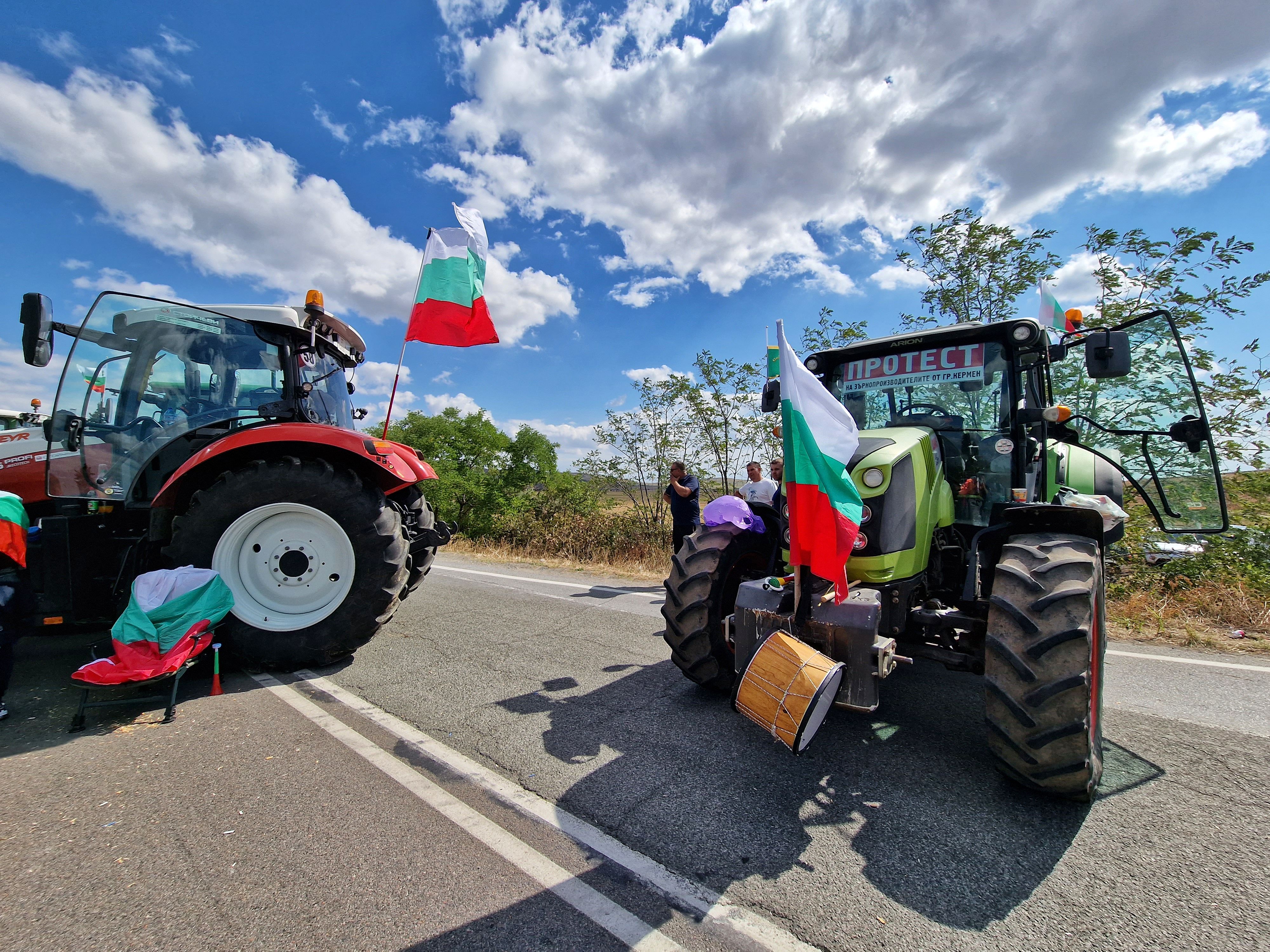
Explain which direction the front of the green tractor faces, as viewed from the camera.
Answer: facing the viewer and to the left of the viewer

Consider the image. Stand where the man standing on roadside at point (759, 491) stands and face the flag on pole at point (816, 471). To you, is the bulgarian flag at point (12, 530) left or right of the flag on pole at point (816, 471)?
right

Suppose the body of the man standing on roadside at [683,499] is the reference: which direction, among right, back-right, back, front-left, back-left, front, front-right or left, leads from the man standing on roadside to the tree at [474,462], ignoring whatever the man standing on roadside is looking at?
right

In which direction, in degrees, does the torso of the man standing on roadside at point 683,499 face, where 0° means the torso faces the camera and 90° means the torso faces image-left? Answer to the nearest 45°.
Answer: approximately 45°

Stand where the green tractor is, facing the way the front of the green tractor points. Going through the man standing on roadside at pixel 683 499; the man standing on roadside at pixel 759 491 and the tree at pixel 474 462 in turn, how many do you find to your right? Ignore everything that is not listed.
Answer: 3

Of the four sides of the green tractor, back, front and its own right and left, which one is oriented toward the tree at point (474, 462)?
right

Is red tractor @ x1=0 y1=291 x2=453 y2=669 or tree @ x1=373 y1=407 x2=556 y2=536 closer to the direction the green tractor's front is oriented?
the red tractor

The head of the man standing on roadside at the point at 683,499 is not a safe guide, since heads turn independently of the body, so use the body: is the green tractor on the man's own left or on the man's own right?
on the man's own left

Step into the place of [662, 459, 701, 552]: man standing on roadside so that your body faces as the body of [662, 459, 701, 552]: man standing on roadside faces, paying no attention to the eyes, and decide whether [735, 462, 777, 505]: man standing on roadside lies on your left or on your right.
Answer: on your left

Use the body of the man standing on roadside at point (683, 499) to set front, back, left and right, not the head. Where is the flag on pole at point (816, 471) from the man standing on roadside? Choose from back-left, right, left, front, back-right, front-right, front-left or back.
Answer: front-left

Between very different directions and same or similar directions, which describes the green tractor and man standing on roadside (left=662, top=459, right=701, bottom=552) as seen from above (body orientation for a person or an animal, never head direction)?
same or similar directions

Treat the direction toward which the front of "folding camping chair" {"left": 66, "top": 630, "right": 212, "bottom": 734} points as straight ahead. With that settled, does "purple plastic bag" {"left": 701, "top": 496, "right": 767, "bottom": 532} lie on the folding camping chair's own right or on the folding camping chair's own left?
on the folding camping chair's own left

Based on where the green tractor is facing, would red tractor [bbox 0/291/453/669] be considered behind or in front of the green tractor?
in front

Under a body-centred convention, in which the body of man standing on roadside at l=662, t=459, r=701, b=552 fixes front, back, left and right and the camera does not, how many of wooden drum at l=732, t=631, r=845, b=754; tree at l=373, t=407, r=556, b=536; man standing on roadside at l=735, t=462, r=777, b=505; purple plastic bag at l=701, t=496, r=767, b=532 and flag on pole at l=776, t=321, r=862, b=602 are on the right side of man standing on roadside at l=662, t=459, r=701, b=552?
1

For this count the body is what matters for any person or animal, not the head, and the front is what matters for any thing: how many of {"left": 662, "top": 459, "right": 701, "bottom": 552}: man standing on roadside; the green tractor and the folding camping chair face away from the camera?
0

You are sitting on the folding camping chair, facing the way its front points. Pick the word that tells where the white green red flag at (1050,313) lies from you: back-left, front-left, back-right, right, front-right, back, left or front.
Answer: left

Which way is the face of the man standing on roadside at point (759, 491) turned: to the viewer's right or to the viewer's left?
to the viewer's left
